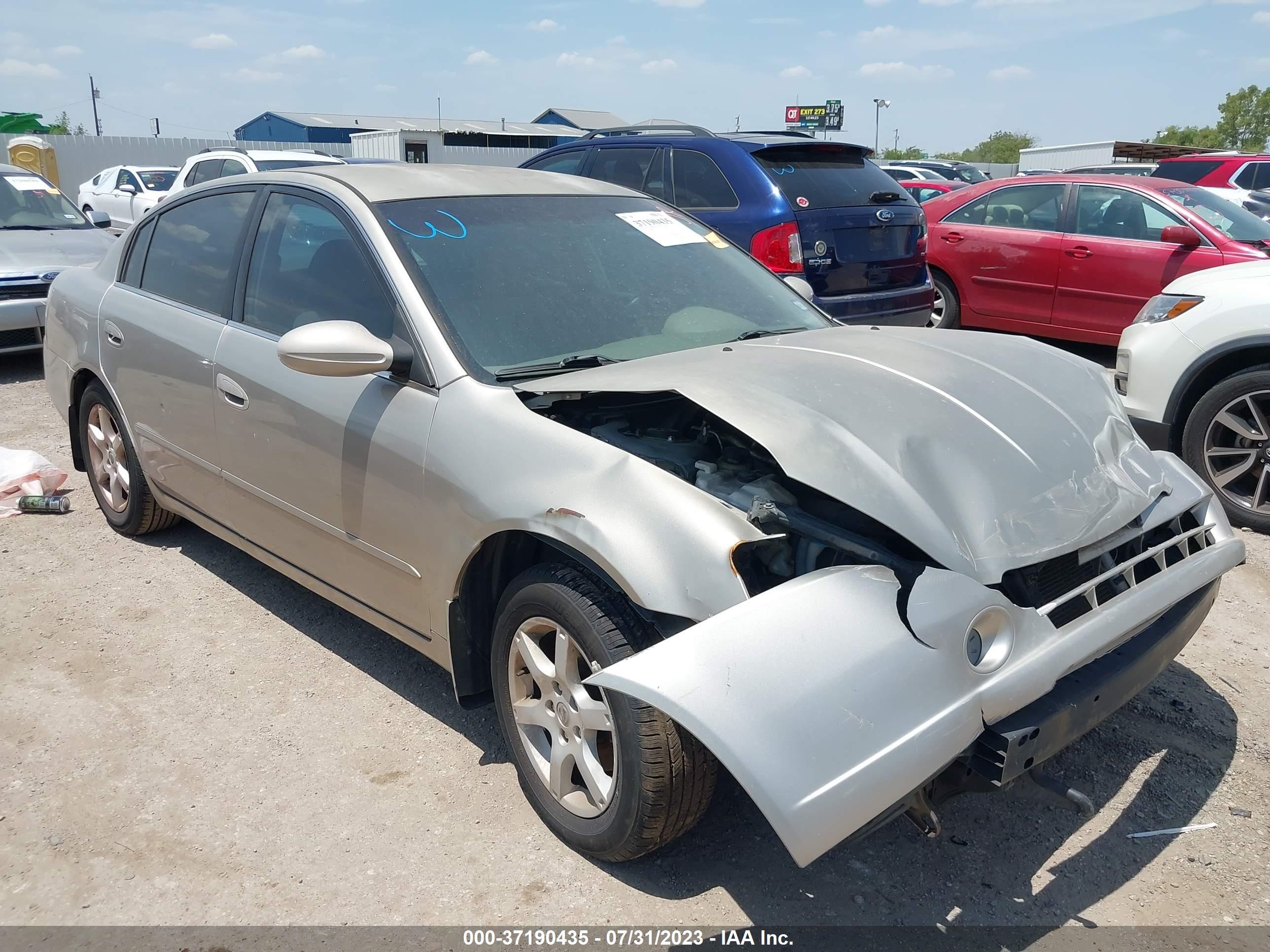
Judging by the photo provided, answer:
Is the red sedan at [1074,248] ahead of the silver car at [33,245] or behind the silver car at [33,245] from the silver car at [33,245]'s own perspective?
ahead

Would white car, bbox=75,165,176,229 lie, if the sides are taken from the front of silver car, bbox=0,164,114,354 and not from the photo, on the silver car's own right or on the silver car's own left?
on the silver car's own left

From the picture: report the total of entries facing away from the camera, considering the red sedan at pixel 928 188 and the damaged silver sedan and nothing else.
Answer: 0

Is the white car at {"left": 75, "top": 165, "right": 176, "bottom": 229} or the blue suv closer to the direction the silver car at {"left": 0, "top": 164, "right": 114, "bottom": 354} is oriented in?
the blue suv

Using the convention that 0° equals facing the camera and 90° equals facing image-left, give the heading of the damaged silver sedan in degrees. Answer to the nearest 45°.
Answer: approximately 315°

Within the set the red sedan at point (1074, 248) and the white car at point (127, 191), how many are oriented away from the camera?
0

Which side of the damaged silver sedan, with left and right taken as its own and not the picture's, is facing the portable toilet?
back

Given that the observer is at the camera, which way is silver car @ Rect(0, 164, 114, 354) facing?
facing the viewer and to the right of the viewer

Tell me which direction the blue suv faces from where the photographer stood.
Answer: facing away from the viewer and to the left of the viewer

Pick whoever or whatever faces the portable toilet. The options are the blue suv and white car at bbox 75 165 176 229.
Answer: the blue suv
